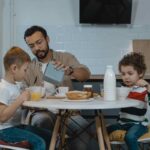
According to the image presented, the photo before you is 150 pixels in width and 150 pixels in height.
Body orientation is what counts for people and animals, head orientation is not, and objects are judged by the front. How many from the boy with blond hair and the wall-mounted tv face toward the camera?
1

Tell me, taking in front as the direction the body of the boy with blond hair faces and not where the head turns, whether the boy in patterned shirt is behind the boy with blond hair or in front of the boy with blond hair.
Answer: in front

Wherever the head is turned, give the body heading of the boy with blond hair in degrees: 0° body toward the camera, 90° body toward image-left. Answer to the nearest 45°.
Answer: approximately 270°

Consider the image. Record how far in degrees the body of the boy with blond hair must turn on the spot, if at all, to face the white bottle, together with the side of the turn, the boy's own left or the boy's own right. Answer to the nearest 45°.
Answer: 0° — they already face it

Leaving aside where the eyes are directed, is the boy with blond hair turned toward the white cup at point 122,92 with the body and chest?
yes

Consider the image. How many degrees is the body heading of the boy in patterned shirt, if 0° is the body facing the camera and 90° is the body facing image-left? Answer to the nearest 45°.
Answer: approximately 45°

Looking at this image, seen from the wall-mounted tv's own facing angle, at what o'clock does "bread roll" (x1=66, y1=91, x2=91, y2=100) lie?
The bread roll is roughly at 12 o'clock from the wall-mounted tv.

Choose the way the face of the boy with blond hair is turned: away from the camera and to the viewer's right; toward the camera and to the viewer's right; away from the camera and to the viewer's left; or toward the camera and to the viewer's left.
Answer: away from the camera and to the viewer's right

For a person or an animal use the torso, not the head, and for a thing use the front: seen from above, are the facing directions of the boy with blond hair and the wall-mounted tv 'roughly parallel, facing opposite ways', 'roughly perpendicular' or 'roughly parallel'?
roughly perpendicular

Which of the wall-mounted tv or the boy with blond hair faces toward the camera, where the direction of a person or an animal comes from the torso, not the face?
the wall-mounted tv

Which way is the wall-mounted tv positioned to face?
toward the camera

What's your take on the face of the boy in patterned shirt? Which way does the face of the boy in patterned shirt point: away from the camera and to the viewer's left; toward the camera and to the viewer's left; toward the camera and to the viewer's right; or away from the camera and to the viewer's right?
toward the camera and to the viewer's left

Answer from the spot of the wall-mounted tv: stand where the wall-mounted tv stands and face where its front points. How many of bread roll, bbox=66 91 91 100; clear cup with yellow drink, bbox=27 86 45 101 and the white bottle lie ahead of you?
3

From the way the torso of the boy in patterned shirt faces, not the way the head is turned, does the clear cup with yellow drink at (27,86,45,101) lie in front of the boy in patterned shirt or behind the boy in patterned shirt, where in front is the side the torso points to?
in front

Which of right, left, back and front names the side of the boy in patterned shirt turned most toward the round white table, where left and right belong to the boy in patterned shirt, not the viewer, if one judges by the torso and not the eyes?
front

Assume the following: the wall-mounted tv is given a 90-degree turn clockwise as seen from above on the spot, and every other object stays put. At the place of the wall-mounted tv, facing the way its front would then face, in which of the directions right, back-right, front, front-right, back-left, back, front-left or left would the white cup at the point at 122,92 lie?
left

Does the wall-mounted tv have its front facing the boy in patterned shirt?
yes
